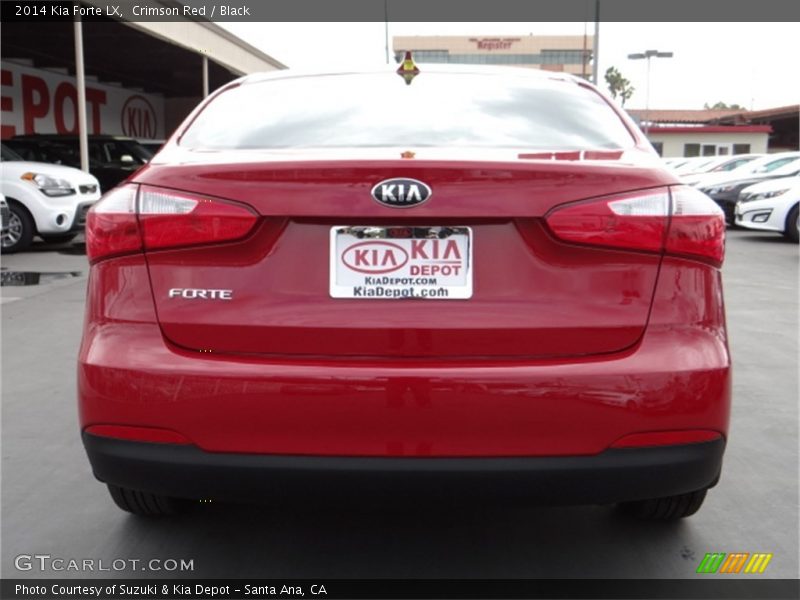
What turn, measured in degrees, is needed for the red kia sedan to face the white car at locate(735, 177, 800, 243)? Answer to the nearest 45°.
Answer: approximately 45° to its right

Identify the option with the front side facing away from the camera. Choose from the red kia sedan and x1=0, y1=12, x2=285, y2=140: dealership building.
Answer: the red kia sedan

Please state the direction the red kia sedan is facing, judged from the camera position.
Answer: facing away from the viewer

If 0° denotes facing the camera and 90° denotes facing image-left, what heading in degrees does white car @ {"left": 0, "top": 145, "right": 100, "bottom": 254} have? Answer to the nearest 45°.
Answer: approximately 315°

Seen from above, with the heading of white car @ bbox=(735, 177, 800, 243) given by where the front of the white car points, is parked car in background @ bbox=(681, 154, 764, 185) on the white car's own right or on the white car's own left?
on the white car's own right

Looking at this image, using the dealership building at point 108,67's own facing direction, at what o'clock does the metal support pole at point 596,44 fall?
The metal support pole is roughly at 10 o'clock from the dealership building.

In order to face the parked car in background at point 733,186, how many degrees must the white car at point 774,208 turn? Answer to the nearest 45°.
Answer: approximately 135° to its right

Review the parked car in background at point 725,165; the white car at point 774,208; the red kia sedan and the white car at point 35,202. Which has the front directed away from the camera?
the red kia sedan

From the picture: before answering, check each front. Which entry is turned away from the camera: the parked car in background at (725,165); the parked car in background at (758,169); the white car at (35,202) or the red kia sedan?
the red kia sedan

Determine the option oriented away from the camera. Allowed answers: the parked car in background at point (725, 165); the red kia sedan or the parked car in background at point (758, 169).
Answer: the red kia sedan

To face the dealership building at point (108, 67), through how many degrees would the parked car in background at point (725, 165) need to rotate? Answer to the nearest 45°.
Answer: approximately 45° to its right

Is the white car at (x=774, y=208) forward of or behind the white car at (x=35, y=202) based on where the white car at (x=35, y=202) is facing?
forward

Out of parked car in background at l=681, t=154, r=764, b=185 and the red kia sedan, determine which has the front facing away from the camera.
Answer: the red kia sedan
